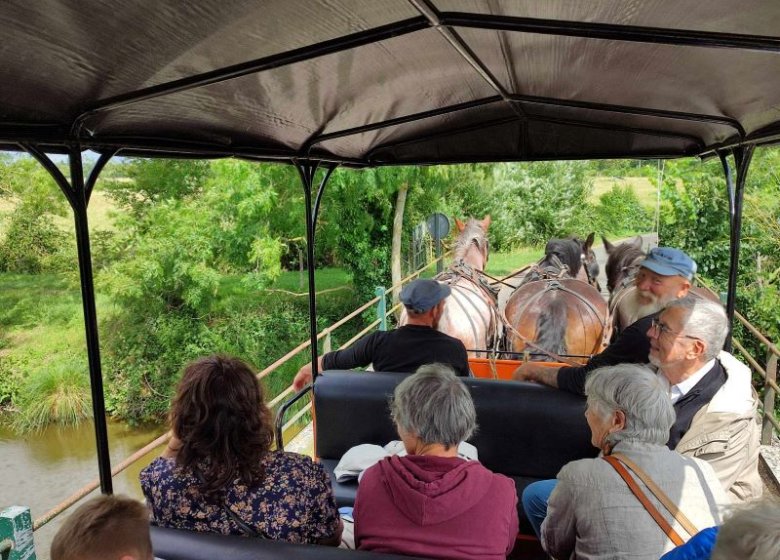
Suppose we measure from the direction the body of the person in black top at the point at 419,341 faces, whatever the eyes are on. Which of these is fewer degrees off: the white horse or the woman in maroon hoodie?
the white horse

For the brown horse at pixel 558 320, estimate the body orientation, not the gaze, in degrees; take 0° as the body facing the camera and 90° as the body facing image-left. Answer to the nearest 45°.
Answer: approximately 180°

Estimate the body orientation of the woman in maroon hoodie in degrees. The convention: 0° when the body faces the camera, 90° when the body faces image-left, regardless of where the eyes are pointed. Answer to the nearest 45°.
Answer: approximately 180°

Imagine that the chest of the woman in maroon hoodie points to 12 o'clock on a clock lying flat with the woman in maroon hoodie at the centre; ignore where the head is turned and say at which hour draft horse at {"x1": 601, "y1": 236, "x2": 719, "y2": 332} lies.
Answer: The draft horse is roughly at 1 o'clock from the woman in maroon hoodie.

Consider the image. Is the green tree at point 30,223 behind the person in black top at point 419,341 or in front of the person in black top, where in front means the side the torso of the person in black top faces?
in front

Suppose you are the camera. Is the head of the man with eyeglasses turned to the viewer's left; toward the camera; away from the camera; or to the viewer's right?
to the viewer's left

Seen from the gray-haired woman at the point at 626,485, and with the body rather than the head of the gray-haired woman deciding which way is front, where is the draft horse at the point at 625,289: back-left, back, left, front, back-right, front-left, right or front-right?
front-right

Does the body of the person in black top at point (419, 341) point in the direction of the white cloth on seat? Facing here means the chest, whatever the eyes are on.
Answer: no

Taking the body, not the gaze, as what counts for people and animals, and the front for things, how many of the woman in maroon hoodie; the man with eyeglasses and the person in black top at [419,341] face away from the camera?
2

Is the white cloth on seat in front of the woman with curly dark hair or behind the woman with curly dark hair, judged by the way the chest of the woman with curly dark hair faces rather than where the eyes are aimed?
in front

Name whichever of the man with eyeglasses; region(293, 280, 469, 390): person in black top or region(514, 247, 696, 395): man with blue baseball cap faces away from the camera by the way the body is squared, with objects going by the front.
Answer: region(293, 280, 469, 390): person in black top

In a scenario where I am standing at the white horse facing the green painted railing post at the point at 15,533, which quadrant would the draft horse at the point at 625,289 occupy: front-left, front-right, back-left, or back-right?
back-left

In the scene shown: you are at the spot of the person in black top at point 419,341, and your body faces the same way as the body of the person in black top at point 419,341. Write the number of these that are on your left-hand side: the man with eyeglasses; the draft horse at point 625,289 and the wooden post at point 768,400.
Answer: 0

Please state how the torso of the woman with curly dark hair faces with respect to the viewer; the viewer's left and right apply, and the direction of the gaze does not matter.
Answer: facing away from the viewer

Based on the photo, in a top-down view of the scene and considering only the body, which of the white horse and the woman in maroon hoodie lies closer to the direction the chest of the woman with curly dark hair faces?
the white horse

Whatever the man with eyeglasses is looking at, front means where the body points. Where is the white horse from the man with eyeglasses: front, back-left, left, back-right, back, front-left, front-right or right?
front-right

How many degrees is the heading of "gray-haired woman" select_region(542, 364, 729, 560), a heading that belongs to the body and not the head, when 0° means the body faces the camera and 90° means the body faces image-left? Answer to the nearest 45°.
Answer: approximately 135°

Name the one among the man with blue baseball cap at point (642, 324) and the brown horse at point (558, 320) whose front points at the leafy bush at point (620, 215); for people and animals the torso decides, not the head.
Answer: the brown horse

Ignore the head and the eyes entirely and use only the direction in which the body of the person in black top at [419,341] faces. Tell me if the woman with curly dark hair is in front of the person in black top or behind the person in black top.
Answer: behind

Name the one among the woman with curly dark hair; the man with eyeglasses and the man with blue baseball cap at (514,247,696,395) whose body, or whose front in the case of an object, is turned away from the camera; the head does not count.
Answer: the woman with curly dark hair

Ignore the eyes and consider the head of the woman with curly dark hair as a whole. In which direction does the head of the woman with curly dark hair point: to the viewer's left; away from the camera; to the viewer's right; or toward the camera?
away from the camera

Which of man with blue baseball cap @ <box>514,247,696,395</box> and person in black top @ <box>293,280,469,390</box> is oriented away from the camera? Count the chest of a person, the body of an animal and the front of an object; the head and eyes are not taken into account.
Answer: person in black top @ <box>293,280,469,390</box>

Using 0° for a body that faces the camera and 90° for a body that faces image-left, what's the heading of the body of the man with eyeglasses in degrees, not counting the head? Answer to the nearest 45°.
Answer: approximately 90°
